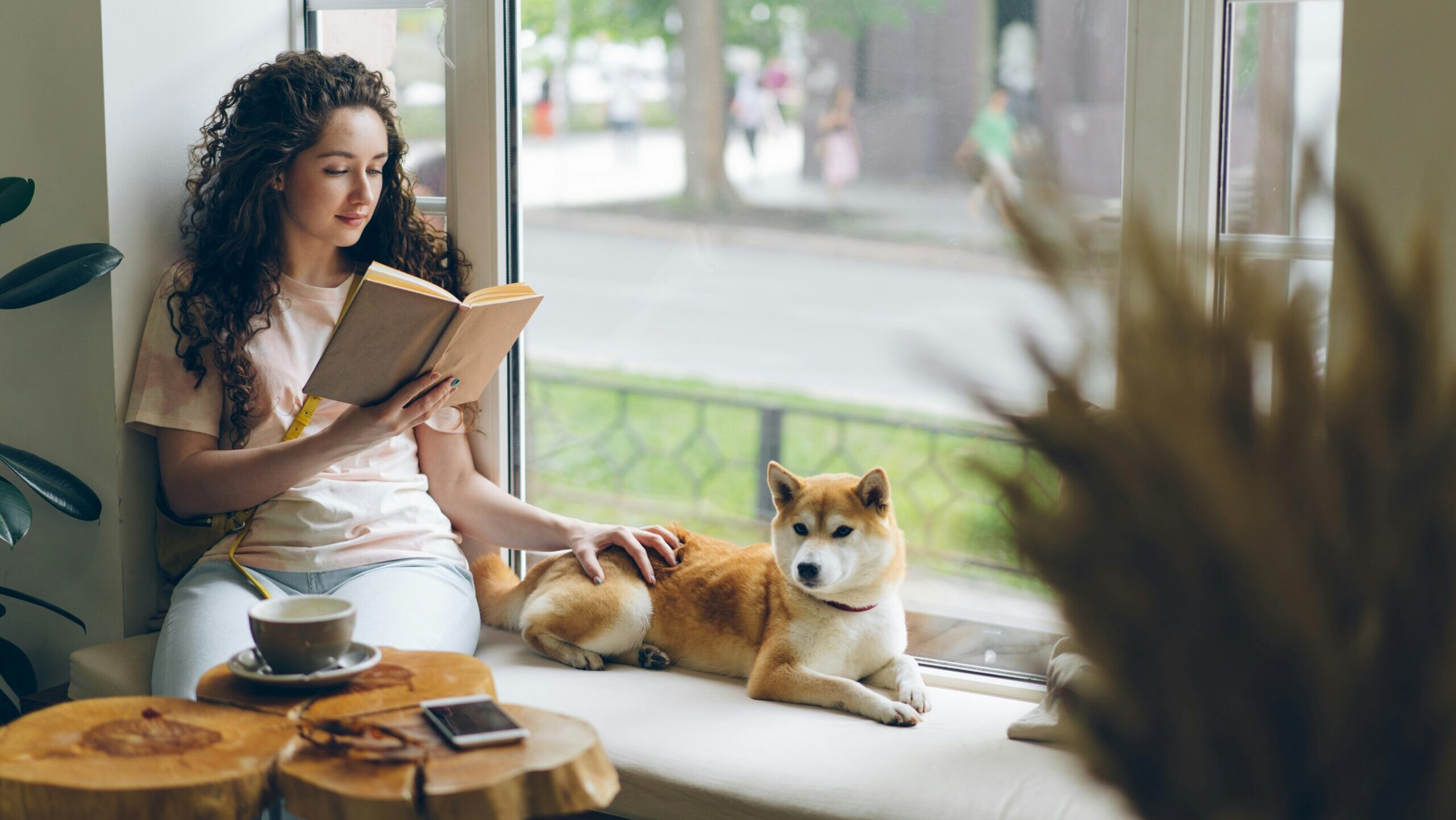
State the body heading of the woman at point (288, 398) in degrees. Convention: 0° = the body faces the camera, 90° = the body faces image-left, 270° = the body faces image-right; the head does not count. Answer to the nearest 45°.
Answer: approximately 0°

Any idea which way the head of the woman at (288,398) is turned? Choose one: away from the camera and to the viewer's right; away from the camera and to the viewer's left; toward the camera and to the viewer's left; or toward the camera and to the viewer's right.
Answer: toward the camera and to the viewer's right

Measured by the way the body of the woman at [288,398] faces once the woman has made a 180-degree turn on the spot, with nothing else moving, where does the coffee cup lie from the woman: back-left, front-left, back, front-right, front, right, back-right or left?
back

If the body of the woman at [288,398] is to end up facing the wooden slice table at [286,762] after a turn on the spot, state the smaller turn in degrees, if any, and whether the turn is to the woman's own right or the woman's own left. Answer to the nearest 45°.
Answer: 0° — they already face it

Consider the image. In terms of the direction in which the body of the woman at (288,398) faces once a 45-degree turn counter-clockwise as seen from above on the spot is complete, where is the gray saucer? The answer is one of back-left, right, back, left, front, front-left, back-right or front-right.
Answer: front-right
